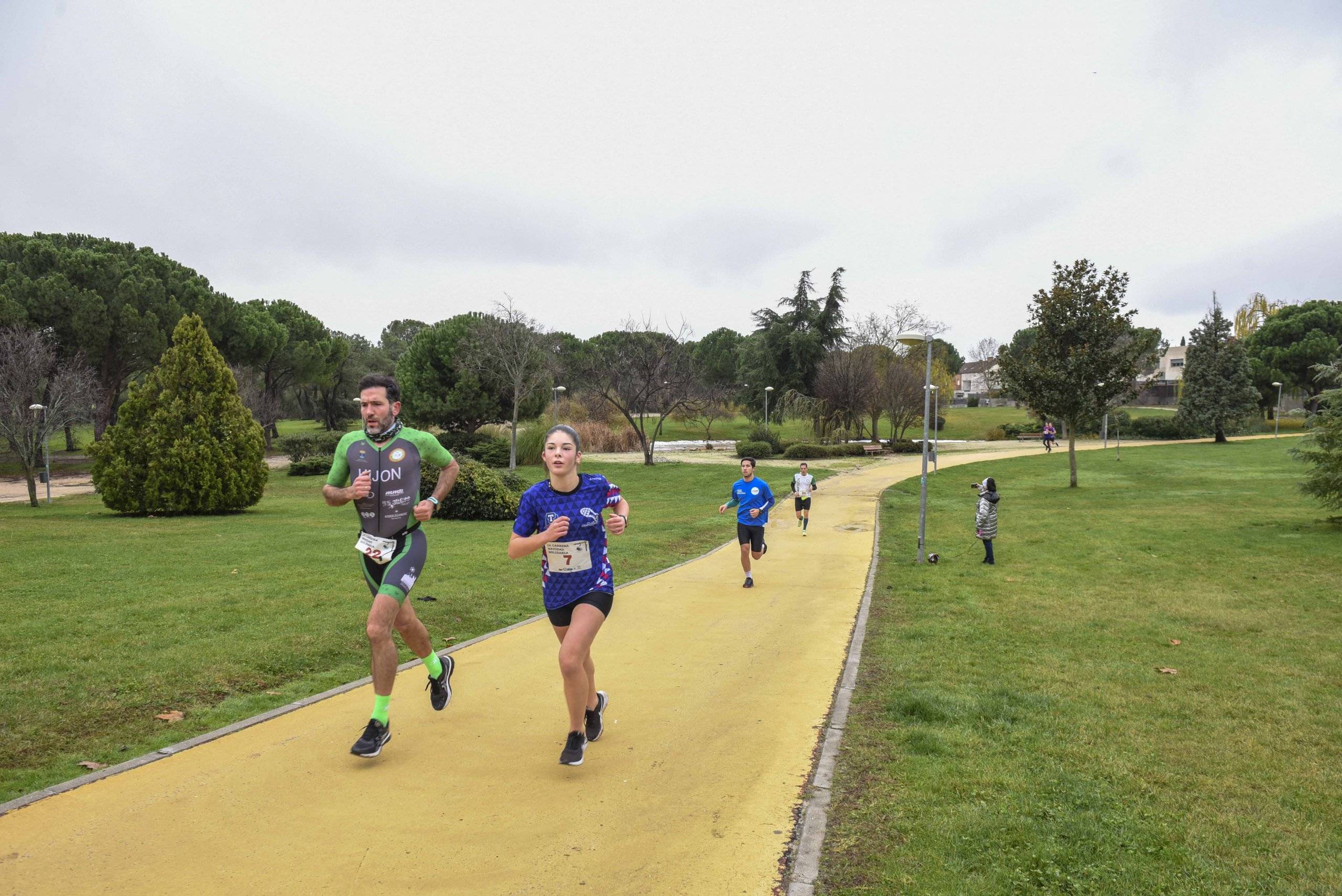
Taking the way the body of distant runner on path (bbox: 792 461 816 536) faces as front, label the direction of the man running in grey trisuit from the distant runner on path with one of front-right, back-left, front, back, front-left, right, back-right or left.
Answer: front

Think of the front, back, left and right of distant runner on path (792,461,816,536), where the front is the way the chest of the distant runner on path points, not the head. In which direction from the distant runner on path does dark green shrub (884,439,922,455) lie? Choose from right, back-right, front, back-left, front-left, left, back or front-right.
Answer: back

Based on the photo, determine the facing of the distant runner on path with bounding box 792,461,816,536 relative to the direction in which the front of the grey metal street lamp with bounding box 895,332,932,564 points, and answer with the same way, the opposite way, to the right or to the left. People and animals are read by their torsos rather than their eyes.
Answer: to the left

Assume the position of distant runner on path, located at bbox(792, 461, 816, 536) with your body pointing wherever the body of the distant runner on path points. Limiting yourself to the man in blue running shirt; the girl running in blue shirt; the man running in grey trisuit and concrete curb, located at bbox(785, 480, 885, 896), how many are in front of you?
4

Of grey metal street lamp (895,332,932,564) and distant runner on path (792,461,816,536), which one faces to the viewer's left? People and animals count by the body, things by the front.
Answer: the grey metal street lamp

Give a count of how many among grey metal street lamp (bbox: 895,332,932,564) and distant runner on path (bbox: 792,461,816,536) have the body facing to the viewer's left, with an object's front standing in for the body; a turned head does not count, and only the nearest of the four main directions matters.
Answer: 1

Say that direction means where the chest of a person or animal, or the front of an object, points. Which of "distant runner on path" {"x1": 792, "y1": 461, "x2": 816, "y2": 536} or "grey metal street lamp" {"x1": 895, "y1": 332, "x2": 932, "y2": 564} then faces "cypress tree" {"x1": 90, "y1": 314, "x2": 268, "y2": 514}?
the grey metal street lamp

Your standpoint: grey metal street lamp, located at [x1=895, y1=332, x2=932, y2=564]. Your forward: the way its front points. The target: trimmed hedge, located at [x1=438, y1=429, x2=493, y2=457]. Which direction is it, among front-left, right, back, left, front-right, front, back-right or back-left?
front-right

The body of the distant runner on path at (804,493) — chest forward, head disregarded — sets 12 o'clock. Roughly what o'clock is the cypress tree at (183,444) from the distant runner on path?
The cypress tree is roughly at 3 o'clock from the distant runner on path.

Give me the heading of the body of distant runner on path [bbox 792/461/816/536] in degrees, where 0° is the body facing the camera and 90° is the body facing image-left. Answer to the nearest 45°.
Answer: approximately 0°

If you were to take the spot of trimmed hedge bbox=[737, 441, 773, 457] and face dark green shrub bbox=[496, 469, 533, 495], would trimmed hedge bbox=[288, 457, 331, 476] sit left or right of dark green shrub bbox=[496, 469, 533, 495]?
right

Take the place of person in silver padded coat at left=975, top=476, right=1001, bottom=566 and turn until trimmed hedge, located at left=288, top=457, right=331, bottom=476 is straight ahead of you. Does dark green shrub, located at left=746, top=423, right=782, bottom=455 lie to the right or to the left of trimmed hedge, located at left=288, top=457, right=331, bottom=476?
right

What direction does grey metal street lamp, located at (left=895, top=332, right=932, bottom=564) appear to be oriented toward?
to the viewer's left
